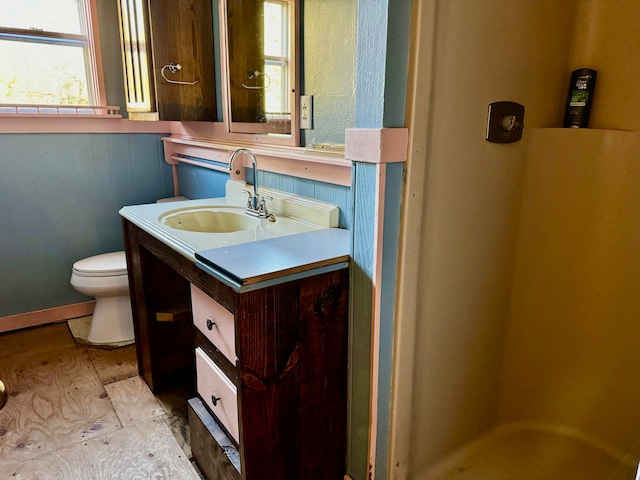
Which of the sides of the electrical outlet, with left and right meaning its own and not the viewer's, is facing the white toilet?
right

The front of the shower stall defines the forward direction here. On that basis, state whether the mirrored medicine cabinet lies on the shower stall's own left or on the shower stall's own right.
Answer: on the shower stall's own right

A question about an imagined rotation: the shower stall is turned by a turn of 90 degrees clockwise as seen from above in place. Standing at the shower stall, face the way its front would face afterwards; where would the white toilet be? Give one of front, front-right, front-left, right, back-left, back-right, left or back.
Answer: front-left

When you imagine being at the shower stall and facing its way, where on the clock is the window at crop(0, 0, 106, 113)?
The window is roughly at 2 o'clock from the shower stall.

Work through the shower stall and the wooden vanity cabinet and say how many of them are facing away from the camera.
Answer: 0

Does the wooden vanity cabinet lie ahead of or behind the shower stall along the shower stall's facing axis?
ahead

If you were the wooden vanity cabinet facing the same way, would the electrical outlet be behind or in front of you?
behind

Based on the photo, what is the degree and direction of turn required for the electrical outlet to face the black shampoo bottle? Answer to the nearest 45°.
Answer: approximately 90° to its left

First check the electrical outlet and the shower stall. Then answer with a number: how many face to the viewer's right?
0

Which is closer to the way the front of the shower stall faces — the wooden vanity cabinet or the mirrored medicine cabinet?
the wooden vanity cabinet

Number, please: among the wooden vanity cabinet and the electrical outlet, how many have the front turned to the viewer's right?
0

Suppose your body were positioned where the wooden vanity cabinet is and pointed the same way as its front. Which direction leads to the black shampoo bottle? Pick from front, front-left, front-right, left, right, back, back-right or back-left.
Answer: back-left

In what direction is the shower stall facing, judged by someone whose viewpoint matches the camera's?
facing the viewer and to the left of the viewer
